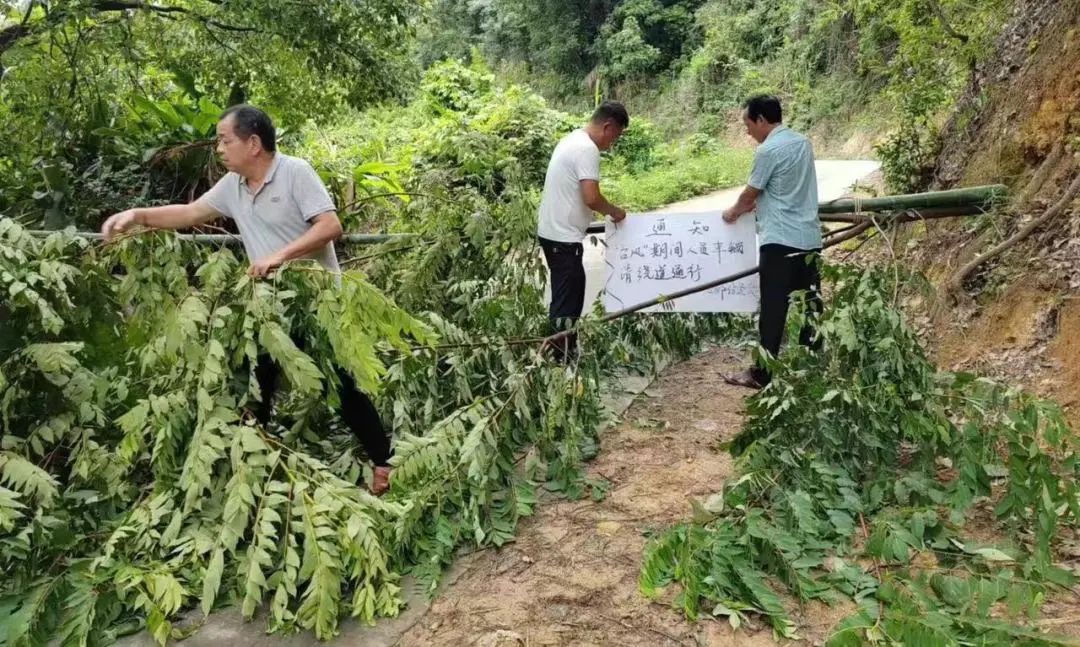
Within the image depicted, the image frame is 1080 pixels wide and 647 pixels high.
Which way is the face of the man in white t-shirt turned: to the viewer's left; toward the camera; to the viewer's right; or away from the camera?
to the viewer's right

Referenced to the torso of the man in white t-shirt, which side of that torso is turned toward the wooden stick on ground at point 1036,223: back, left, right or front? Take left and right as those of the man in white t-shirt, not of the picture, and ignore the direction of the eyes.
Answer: front

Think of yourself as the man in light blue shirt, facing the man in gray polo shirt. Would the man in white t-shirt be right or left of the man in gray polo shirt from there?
right

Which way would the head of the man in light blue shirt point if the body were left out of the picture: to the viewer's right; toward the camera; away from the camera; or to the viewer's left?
to the viewer's left

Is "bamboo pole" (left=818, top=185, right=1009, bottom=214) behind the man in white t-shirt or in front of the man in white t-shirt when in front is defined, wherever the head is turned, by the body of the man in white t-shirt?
in front

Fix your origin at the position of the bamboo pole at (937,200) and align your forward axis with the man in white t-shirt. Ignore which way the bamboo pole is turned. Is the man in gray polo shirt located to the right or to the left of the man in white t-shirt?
left

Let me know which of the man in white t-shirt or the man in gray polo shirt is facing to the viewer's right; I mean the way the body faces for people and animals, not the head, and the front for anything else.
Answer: the man in white t-shirt

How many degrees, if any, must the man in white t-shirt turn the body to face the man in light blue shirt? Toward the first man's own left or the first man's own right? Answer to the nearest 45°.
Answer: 0° — they already face them

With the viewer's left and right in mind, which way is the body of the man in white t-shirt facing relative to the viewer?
facing to the right of the viewer
